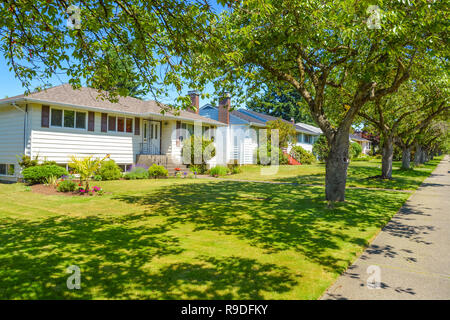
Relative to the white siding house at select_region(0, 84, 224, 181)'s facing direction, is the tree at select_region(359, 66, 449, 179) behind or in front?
in front

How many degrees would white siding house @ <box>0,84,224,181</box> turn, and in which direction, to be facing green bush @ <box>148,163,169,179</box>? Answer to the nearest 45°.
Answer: approximately 45° to its left

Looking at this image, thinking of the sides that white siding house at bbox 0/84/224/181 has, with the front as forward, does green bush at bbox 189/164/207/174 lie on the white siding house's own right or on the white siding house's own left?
on the white siding house's own left

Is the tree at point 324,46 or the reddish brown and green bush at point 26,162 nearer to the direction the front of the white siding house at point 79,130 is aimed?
the tree

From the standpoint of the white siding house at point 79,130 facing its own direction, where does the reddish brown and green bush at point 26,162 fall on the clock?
The reddish brown and green bush is roughly at 3 o'clock from the white siding house.

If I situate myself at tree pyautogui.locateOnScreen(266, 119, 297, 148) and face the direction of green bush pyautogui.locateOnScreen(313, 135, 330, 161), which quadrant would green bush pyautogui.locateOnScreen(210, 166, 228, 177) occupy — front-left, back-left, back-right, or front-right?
back-right

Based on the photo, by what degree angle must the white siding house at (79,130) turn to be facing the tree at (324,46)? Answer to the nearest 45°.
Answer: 0° — it already faces it

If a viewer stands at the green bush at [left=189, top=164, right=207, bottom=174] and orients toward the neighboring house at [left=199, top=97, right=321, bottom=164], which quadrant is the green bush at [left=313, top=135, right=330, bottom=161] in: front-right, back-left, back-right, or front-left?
front-right

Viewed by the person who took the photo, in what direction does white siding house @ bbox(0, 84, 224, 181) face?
facing the viewer and to the right of the viewer

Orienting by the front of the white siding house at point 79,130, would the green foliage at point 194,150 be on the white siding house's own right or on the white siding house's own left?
on the white siding house's own left

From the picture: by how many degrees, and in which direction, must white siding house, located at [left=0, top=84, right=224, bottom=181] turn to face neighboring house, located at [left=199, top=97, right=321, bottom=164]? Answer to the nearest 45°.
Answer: approximately 90° to its left

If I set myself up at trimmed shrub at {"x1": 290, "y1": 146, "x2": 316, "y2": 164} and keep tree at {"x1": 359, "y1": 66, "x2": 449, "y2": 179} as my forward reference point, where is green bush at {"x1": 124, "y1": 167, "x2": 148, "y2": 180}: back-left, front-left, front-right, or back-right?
front-right

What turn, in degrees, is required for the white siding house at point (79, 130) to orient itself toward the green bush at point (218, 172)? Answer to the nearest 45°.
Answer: approximately 45° to its left

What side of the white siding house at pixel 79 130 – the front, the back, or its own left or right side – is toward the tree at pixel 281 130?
left

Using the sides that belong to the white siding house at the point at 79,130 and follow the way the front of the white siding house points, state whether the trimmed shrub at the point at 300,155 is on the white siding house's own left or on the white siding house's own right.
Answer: on the white siding house's own left
